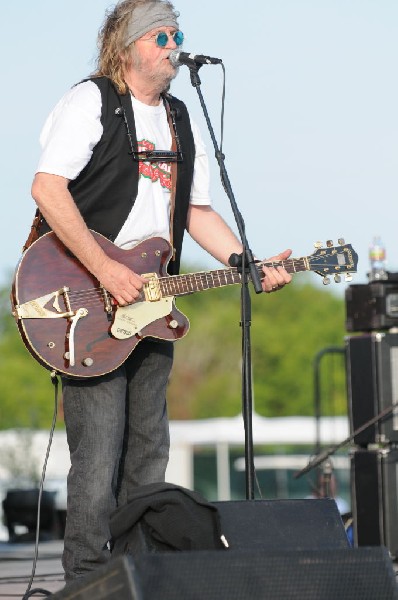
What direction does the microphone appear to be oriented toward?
to the viewer's left

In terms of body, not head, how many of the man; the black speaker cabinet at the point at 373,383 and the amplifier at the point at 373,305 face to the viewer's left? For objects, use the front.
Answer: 0

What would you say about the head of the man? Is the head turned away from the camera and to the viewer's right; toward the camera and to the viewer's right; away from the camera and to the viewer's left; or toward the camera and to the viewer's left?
toward the camera and to the viewer's right

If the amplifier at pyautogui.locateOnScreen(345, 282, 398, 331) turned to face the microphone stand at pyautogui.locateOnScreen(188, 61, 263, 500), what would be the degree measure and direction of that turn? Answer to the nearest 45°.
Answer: approximately 45° to its right

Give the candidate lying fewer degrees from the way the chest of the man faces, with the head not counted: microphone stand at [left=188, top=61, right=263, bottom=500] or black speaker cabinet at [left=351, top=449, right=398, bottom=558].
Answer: the microphone stand

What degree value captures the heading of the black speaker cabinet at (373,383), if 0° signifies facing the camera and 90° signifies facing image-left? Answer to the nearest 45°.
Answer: approximately 315°
